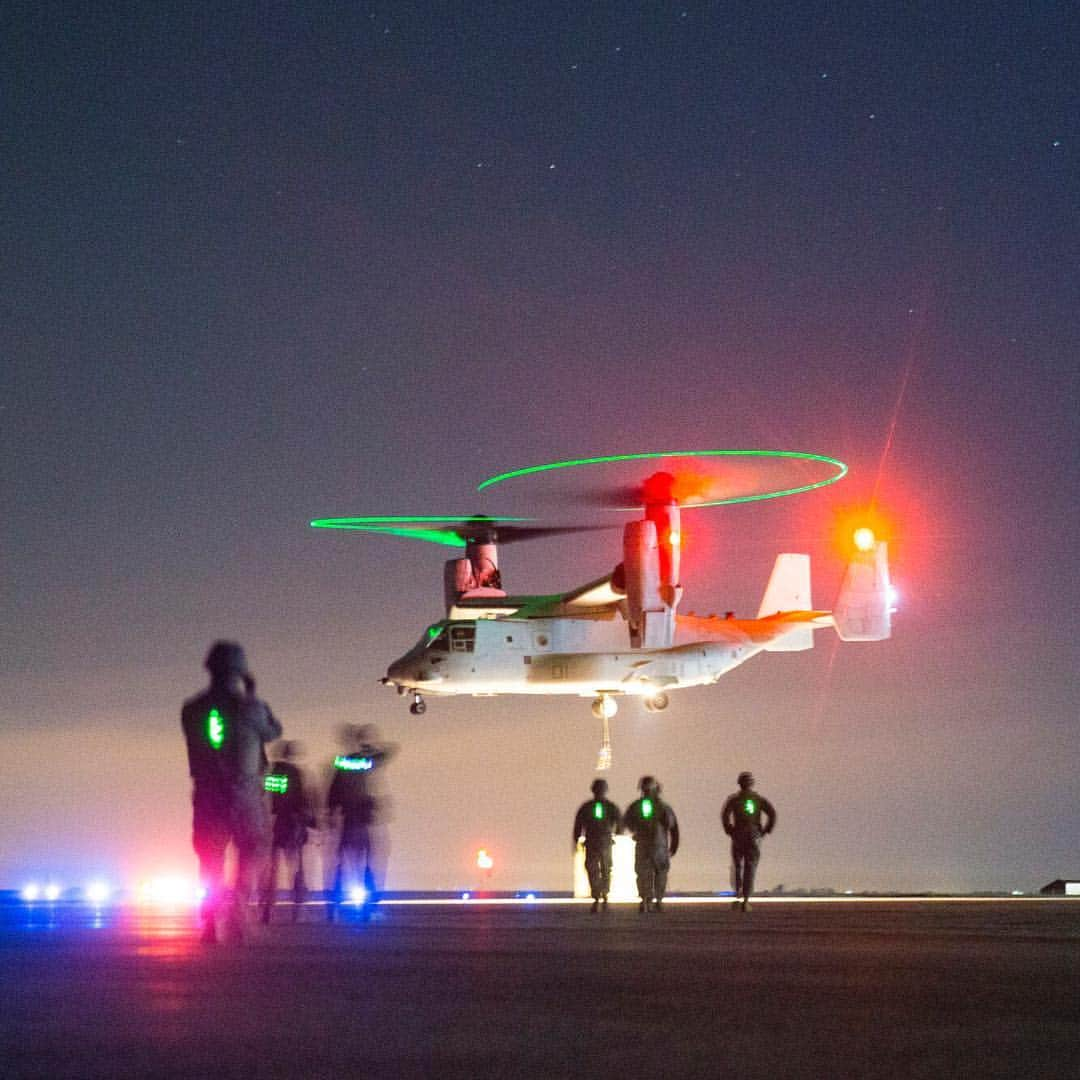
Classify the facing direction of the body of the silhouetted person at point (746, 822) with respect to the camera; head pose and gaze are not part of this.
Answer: away from the camera

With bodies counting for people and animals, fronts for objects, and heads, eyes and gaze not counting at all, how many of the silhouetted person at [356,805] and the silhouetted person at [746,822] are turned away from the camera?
2

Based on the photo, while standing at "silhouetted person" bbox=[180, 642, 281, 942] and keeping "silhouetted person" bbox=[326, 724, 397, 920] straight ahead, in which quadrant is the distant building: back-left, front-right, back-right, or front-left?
front-right

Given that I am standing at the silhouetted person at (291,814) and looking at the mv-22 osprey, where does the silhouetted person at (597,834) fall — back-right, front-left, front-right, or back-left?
front-right

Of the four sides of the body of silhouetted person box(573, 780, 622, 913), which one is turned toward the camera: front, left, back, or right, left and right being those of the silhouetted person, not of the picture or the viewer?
back

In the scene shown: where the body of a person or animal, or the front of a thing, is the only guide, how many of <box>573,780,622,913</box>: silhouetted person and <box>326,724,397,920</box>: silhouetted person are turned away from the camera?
2

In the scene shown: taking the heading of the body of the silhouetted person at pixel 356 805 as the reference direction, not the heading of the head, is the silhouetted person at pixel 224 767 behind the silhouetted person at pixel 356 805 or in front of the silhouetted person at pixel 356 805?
behind

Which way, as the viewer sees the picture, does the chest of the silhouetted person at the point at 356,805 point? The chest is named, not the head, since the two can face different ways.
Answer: away from the camera

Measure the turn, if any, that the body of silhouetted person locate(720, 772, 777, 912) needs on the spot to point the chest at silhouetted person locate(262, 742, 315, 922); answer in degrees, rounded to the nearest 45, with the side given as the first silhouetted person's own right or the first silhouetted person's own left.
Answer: approximately 135° to the first silhouetted person's own left

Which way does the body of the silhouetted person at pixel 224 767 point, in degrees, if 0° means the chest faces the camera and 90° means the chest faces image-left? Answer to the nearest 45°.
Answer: approximately 225°

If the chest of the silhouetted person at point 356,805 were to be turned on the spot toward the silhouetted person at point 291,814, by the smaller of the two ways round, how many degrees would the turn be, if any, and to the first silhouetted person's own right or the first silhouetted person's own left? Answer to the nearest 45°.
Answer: approximately 45° to the first silhouetted person's own left

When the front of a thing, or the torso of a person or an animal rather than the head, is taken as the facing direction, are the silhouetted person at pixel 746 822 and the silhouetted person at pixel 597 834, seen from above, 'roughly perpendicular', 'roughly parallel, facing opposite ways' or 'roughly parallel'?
roughly parallel

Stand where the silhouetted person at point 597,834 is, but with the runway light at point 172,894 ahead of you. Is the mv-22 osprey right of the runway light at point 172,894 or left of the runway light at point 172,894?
right

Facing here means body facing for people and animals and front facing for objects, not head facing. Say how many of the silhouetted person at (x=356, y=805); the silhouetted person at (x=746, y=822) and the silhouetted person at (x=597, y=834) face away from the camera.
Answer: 3

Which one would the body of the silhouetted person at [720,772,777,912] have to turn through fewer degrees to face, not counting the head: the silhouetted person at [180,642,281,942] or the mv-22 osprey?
the mv-22 osprey
